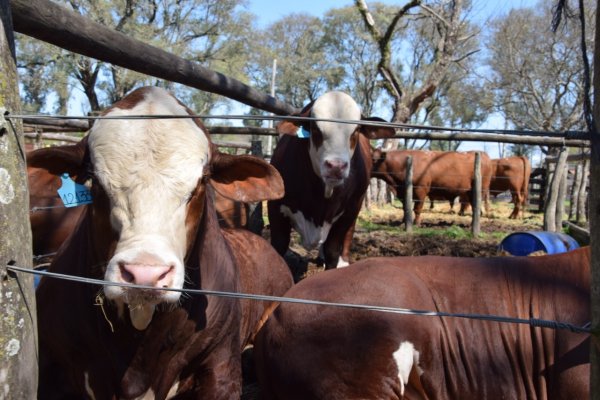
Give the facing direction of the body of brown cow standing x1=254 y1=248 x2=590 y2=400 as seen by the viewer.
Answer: to the viewer's right

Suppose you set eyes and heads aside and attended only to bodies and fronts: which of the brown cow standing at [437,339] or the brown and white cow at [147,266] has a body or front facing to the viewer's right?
the brown cow standing

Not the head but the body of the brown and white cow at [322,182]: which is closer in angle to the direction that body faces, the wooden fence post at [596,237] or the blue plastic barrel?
the wooden fence post

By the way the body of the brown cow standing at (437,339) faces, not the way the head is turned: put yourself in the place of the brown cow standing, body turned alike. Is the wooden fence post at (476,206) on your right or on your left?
on your left

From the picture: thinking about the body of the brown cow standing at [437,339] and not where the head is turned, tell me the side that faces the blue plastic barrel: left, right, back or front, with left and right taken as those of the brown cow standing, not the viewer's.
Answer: left

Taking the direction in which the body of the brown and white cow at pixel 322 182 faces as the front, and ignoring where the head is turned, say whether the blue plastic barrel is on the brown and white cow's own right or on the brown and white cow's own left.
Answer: on the brown and white cow's own left

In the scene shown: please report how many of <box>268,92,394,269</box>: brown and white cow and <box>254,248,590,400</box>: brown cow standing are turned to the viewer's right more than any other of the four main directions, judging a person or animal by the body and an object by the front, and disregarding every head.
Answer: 1

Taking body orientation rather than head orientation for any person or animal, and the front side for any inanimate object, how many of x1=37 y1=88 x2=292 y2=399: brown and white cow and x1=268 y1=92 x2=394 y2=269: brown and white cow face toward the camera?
2

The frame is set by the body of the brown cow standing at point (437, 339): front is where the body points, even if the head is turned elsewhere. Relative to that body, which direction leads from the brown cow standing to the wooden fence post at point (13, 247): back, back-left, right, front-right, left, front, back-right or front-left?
back-right

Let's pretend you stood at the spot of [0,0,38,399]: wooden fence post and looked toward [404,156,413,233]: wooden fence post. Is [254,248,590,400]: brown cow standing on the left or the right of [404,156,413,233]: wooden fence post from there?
right

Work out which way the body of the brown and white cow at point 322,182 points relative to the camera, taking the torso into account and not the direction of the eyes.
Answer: toward the camera
